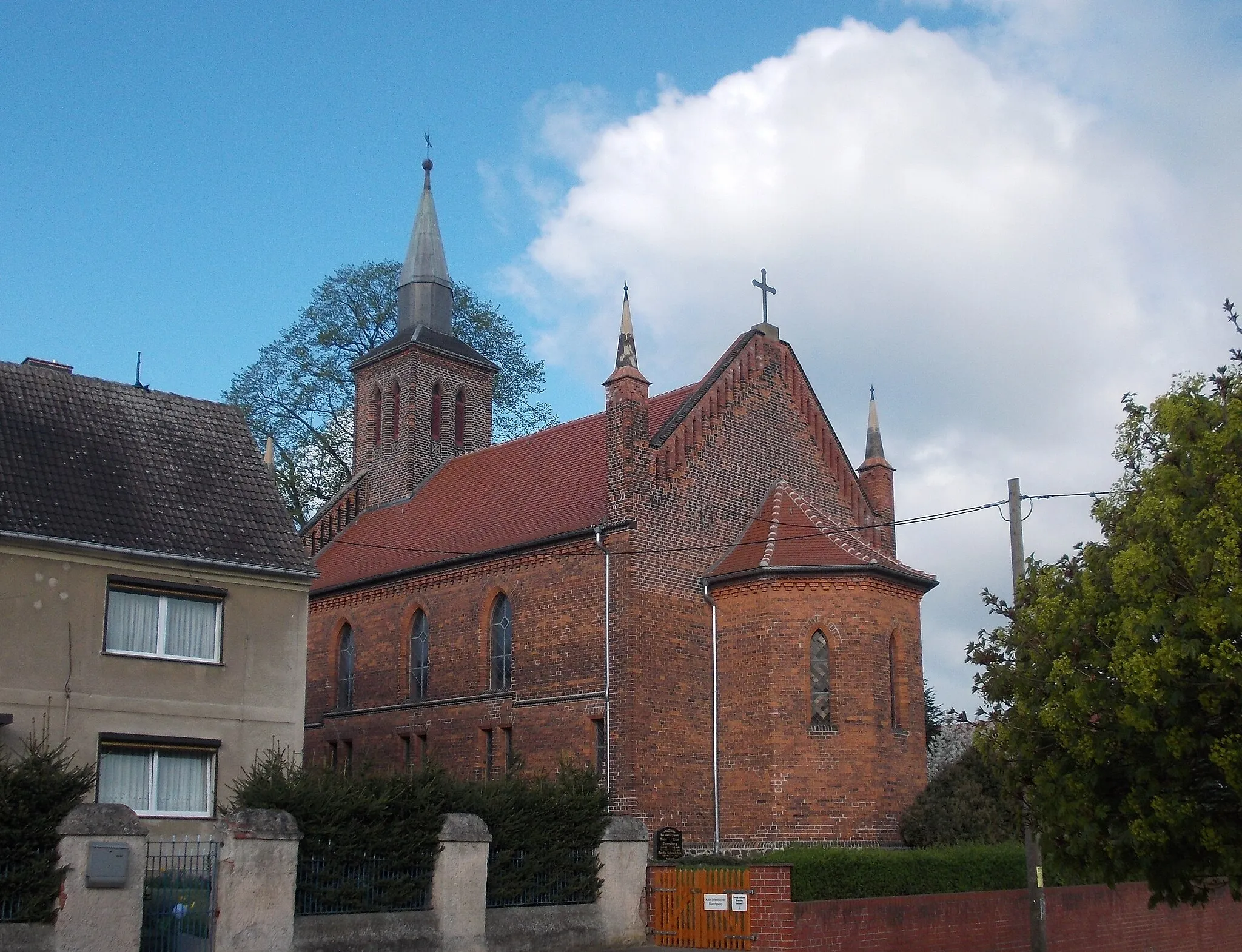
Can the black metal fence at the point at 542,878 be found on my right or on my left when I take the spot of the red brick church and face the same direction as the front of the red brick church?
on my left

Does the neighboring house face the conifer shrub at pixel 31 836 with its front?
yes

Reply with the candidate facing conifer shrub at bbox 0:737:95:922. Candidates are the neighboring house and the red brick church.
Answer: the neighboring house

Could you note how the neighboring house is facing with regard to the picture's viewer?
facing the viewer

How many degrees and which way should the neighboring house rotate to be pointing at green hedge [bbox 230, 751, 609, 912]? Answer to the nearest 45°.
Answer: approximately 45° to its left

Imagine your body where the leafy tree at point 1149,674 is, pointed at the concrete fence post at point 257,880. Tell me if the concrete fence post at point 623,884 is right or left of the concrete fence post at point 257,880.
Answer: right

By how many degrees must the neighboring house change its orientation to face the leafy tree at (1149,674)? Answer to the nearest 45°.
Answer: approximately 45° to its left

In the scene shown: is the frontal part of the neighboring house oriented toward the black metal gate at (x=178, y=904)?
yes

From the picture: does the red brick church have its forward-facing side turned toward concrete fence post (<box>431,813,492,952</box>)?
no

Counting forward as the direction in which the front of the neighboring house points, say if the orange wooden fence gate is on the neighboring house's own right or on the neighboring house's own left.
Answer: on the neighboring house's own left

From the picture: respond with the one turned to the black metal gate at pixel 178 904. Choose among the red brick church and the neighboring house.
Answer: the neighboring house

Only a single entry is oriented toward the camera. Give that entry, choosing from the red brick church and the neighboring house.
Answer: the neighboring house
